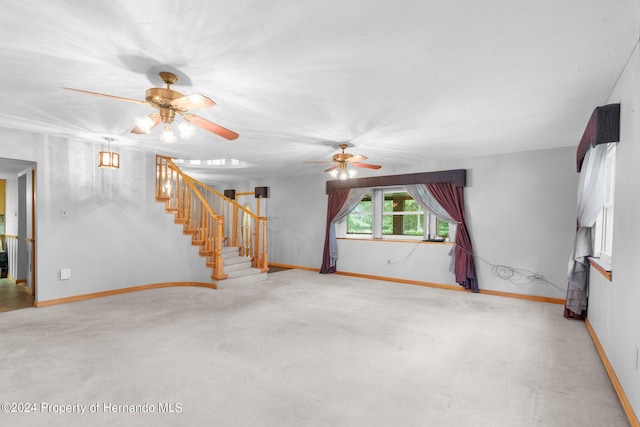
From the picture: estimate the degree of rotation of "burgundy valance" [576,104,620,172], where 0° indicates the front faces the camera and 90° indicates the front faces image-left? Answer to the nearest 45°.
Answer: approximately 90°

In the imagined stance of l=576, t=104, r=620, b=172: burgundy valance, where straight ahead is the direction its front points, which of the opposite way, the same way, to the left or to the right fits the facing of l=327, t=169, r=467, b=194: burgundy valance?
to the left

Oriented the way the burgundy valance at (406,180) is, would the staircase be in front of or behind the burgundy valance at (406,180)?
in front

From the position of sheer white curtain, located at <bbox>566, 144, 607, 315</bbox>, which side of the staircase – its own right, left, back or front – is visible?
front

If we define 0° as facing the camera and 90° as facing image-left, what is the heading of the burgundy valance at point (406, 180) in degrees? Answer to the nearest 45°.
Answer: approximately 45°

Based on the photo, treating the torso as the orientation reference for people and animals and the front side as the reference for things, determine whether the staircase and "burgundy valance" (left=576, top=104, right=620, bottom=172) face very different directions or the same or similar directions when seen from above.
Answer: very different directions

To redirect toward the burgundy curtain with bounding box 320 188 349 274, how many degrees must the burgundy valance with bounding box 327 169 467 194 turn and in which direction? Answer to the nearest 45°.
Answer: approximately 45° to its right

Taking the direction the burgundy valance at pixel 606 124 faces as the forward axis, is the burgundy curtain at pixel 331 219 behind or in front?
in front

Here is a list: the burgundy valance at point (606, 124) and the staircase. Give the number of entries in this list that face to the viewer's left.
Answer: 1

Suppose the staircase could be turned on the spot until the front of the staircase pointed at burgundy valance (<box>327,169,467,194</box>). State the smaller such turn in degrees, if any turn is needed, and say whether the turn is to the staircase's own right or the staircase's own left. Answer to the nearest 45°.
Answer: approximately 45° to the staircase's own left
